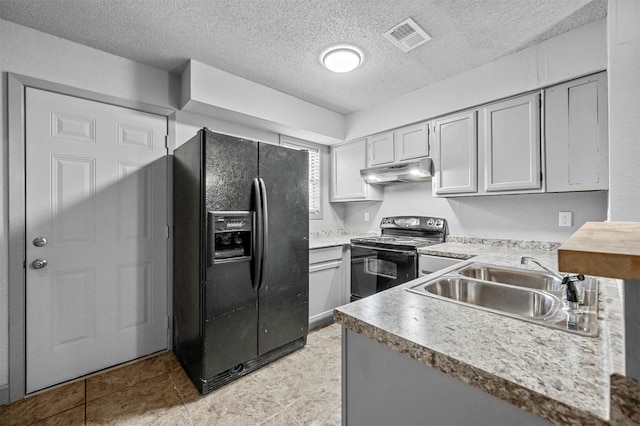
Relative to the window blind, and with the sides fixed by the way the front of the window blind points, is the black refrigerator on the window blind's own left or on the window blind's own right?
on the window blind's own right

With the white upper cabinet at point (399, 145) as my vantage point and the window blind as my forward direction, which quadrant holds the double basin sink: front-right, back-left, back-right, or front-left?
back-left

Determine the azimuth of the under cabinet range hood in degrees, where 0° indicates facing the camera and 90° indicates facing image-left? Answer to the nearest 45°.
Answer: approximately 45°

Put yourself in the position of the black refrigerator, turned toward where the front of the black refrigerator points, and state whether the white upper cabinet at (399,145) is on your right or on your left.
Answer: on your left
